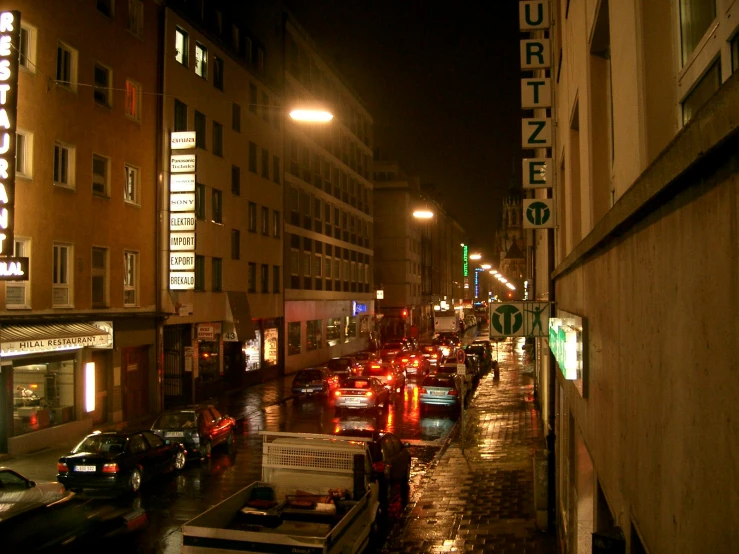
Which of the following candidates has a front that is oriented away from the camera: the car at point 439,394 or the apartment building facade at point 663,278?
the car

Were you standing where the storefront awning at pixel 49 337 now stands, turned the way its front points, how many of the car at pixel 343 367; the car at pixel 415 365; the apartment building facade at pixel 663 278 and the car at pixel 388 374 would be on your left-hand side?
3

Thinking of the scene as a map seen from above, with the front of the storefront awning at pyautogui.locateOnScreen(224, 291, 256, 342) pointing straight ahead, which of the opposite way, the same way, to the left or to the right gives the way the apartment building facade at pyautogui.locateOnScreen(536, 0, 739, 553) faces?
the opposite way

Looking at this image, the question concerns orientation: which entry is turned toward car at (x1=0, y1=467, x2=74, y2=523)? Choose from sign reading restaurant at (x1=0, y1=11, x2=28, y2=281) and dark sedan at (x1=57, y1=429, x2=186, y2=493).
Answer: the sign reading restaurant

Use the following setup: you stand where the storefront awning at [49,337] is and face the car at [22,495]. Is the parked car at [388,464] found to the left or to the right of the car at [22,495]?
left

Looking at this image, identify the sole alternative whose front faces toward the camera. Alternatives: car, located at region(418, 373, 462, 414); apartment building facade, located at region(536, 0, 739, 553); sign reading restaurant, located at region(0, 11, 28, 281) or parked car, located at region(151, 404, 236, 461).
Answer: the sign reading restaurant

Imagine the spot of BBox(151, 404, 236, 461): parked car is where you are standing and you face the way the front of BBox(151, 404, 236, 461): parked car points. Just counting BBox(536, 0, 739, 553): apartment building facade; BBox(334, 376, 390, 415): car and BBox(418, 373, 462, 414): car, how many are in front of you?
2

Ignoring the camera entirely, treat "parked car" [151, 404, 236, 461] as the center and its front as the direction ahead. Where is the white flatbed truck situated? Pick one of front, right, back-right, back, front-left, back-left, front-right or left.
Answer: back-right

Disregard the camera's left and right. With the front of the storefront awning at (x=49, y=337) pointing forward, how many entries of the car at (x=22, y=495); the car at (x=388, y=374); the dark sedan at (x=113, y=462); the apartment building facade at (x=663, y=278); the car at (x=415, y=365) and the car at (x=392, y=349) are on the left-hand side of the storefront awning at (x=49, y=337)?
3

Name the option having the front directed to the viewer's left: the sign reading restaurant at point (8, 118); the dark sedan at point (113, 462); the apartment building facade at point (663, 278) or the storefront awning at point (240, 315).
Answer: the apartment building facade

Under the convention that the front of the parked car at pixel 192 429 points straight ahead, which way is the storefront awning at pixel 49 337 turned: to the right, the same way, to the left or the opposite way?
to the right

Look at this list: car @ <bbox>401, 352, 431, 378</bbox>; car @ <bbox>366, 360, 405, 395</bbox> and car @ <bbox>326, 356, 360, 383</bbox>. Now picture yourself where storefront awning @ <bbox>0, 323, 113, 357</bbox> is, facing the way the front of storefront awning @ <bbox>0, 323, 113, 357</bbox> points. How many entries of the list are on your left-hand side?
3

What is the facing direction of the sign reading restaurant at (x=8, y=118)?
toward the camera

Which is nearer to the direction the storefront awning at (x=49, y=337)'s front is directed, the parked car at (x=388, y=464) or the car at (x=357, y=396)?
the parked car

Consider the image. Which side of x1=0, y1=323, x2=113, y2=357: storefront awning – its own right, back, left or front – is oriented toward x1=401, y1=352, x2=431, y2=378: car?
left

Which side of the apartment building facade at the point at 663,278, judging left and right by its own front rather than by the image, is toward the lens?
left
